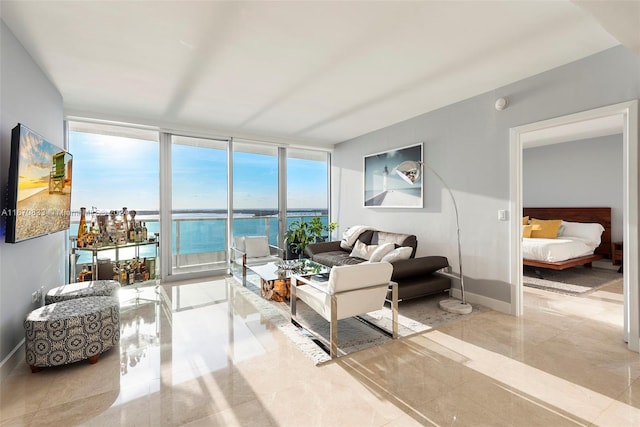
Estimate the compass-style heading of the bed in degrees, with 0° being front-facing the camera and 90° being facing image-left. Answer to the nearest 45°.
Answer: approximately 45°

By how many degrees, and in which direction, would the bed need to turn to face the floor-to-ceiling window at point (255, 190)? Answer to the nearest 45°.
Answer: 0° — it already faces it

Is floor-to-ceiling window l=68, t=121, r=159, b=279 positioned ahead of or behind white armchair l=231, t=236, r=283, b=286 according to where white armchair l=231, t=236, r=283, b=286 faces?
behind

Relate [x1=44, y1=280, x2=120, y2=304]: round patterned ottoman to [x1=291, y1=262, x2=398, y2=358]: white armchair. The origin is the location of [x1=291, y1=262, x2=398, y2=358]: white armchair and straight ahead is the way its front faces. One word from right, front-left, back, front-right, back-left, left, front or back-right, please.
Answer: front-left

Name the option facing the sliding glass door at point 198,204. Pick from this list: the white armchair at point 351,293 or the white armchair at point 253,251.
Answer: the white armchair at point 351,293

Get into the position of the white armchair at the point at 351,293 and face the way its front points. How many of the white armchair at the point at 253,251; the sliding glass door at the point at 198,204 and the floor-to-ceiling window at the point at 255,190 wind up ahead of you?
3

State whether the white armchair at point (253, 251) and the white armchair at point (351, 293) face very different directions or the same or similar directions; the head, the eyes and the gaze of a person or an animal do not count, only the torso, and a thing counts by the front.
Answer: very different directions

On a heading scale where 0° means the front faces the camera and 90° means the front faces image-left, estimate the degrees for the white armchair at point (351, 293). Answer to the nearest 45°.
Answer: approximately 135°

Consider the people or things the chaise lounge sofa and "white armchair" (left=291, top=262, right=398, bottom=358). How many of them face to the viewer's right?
0

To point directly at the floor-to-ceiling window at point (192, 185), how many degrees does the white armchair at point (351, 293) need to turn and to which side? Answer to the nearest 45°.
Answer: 0° — it already faces it

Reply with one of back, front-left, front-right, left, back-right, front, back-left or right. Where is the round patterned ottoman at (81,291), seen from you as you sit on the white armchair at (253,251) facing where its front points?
right

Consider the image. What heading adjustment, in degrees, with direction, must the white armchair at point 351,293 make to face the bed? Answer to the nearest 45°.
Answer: approximately 90° to its right

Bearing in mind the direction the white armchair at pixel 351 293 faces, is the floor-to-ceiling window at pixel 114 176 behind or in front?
in front
